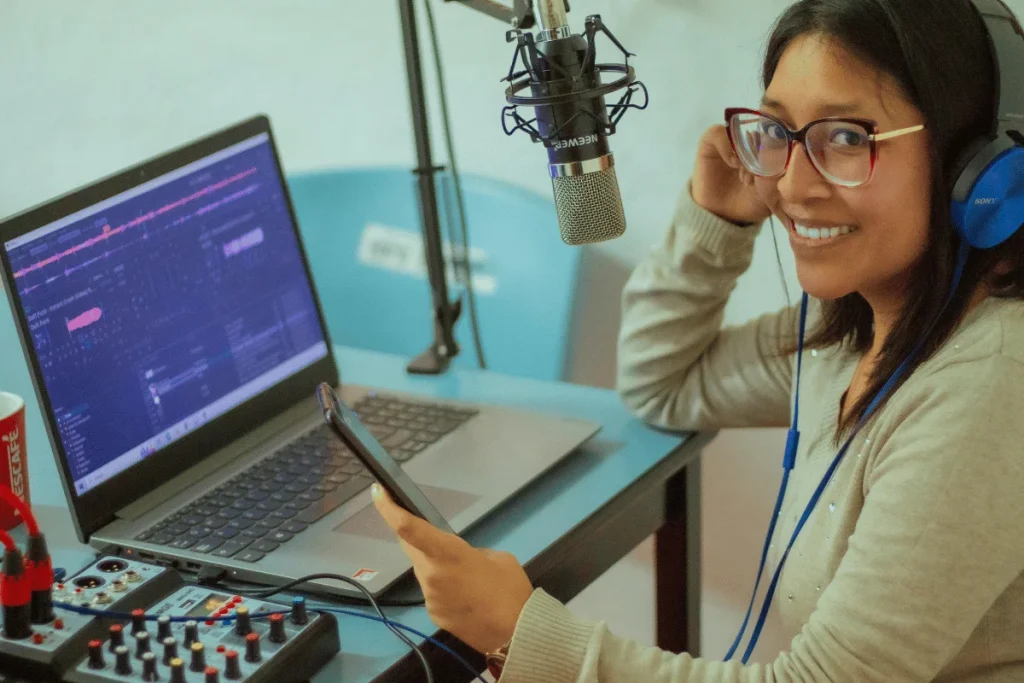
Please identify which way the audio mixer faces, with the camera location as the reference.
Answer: facing the viewer and to the right of the viewer

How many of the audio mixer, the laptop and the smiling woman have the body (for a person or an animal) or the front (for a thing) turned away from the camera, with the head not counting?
0

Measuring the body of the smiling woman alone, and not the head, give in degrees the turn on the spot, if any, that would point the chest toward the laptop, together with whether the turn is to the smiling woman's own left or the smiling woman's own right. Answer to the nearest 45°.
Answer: approximately 45° to the smiling woman's own right

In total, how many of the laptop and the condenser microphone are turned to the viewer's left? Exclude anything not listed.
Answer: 0

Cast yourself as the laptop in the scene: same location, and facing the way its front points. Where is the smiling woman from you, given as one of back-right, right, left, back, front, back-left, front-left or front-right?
front

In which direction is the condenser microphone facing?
toward the camera

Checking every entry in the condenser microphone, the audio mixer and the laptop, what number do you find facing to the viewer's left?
0

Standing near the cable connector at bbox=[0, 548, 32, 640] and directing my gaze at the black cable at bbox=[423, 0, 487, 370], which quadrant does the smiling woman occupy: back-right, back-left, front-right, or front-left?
front-right

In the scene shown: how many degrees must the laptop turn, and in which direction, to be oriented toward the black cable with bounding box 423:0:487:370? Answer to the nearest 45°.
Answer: approximately 90° to its left

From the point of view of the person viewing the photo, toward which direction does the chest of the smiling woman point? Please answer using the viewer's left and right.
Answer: facing the viewer and to the left of the viewer
